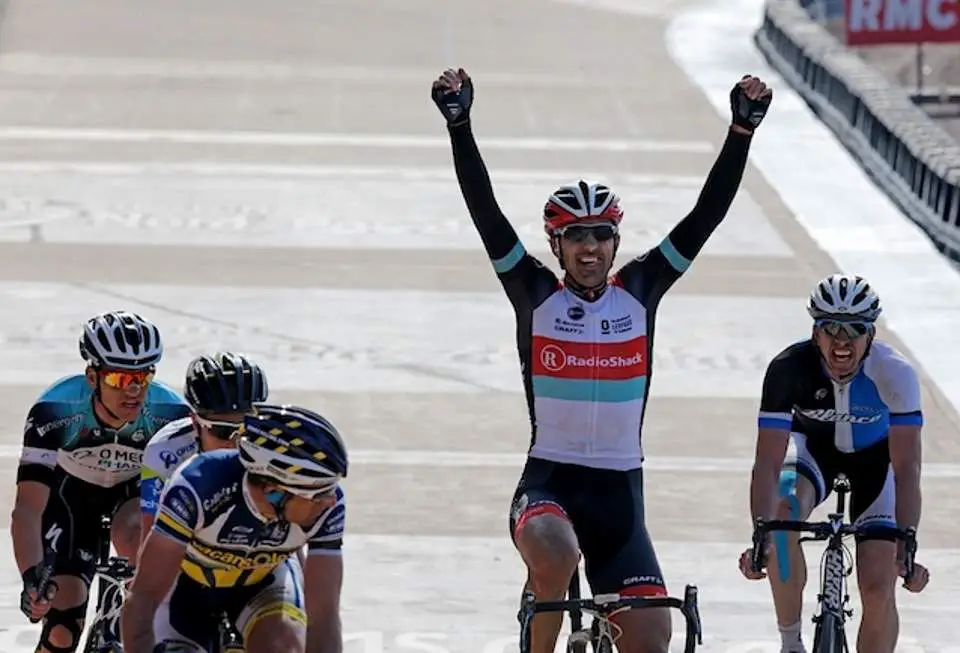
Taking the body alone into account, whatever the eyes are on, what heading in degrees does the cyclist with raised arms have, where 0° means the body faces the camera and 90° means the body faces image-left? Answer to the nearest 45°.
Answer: approximately 0°

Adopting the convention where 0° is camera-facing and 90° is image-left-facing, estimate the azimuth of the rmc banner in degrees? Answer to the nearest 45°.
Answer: approximately 0°

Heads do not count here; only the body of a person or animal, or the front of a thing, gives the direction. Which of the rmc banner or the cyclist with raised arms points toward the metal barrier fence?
the rmc banner

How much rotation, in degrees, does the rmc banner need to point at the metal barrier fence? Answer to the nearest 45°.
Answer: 0° — it already faces it

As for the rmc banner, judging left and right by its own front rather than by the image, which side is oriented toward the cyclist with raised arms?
front

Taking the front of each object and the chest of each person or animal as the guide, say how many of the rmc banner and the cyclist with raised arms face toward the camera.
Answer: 2

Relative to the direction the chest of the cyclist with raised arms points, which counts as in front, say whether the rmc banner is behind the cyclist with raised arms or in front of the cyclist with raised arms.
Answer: behind
